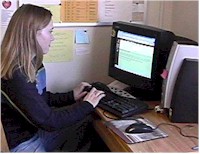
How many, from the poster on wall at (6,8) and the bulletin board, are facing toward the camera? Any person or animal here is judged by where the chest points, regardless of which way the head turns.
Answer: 2

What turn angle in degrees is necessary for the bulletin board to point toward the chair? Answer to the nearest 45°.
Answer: approximately 45° to its right

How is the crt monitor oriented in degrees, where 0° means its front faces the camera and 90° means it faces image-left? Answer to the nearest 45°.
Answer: approximately 45°

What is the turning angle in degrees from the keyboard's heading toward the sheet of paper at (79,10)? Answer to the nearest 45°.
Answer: approximately 90° to its right

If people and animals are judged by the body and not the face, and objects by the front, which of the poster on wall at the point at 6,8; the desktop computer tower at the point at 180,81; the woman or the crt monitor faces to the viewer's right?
the woman

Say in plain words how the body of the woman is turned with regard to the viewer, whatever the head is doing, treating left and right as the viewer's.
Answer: facing to the right of the viewer

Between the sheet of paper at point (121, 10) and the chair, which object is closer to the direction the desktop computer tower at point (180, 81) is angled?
the chair

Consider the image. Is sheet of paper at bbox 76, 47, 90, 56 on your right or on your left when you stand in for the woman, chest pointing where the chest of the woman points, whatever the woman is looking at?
on your left
